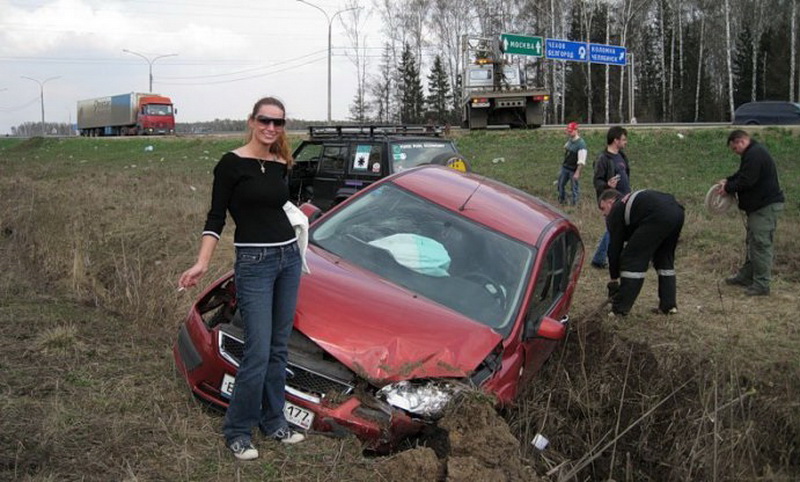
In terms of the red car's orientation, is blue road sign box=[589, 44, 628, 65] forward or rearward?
rearward

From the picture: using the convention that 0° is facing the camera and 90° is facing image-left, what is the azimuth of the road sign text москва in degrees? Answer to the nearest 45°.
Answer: approximately 0°

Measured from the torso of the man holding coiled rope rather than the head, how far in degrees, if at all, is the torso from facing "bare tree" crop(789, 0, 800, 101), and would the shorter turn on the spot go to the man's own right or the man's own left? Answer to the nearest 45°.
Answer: approximately 90° to the man's own right

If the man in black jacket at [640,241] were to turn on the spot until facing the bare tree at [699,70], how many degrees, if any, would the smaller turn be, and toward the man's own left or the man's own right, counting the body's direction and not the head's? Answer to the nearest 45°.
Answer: approximately 90° to the man's own right

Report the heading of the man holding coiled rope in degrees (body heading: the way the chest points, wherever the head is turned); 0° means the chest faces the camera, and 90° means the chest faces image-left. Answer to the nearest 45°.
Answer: approximately 90°

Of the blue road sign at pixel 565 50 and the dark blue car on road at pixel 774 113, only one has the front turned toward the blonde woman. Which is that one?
the blue road sign

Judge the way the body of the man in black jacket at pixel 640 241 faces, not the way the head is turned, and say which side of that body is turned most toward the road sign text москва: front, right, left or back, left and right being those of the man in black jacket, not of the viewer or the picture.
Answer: right

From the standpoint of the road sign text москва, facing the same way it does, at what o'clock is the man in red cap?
The man in red cap is roughly at 12 o'clock from the road sign text москва.

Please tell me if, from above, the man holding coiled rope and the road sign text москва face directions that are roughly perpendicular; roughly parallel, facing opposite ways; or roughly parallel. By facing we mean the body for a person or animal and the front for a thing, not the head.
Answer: roughly perpendicular
